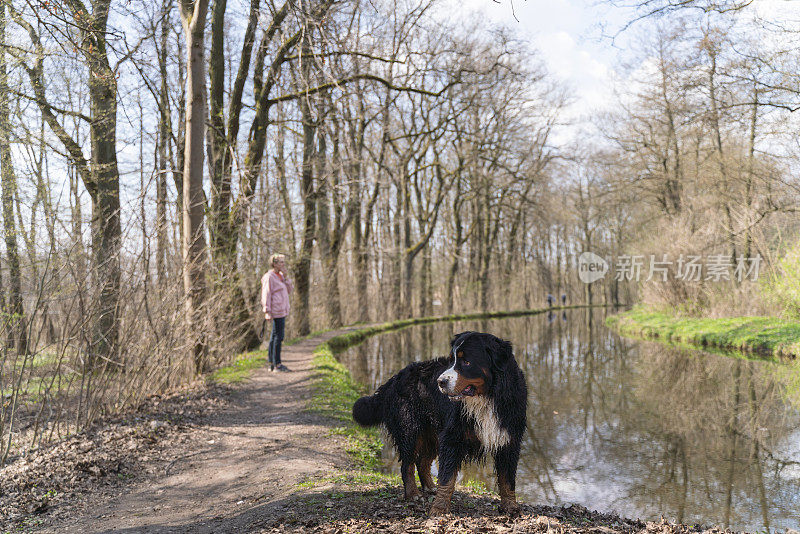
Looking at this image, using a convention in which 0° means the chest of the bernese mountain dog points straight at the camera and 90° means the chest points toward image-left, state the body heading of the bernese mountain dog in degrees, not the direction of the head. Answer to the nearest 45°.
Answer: approximately 315°

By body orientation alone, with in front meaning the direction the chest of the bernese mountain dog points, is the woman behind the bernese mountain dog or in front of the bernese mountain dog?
behind
